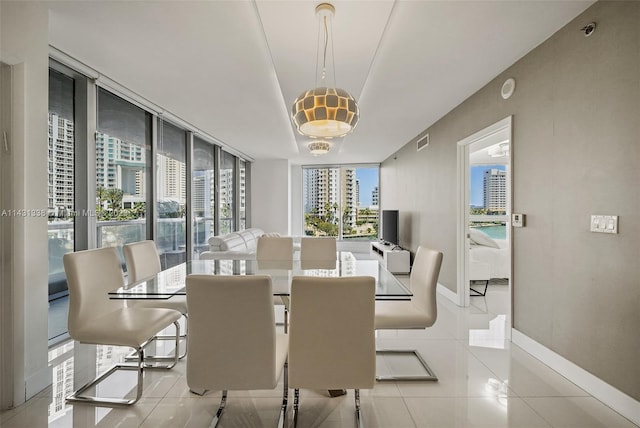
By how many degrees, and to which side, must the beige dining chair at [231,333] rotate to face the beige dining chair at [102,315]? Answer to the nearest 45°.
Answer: approximately 45° to its left

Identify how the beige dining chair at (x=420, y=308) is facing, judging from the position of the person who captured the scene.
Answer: facing to the left of the viewer

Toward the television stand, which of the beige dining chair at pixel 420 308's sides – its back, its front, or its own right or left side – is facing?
right

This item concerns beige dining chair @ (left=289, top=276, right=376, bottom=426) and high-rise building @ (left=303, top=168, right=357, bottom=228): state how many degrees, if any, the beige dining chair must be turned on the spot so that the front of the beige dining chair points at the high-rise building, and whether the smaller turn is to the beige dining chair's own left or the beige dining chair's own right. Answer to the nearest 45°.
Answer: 0° — it already faces it

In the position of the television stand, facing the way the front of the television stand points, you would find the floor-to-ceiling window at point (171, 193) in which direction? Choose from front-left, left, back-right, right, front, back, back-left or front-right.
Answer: front-left

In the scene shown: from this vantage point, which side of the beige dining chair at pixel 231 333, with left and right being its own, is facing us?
back

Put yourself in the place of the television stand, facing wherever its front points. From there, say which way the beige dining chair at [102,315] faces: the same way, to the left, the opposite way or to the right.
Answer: the opposite way

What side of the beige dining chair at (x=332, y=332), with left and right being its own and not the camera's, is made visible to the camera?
back

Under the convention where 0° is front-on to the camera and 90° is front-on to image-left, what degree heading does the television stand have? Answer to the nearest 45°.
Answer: approximately 90°

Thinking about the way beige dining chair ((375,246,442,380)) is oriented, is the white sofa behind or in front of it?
in front

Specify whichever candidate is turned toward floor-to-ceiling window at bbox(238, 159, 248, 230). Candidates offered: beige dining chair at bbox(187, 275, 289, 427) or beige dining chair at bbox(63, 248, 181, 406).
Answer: beige dining chair at bbox(187, 275, 289, 427)

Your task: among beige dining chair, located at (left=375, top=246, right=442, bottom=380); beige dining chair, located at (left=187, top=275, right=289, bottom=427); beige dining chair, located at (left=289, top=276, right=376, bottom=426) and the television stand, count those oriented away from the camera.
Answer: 2

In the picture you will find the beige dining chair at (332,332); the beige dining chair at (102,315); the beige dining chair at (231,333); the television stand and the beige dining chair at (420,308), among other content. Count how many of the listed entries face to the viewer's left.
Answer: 2

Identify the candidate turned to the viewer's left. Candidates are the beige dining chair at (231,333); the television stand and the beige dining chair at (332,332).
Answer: the television stand

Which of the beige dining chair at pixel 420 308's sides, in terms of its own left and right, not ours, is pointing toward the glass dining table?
front
